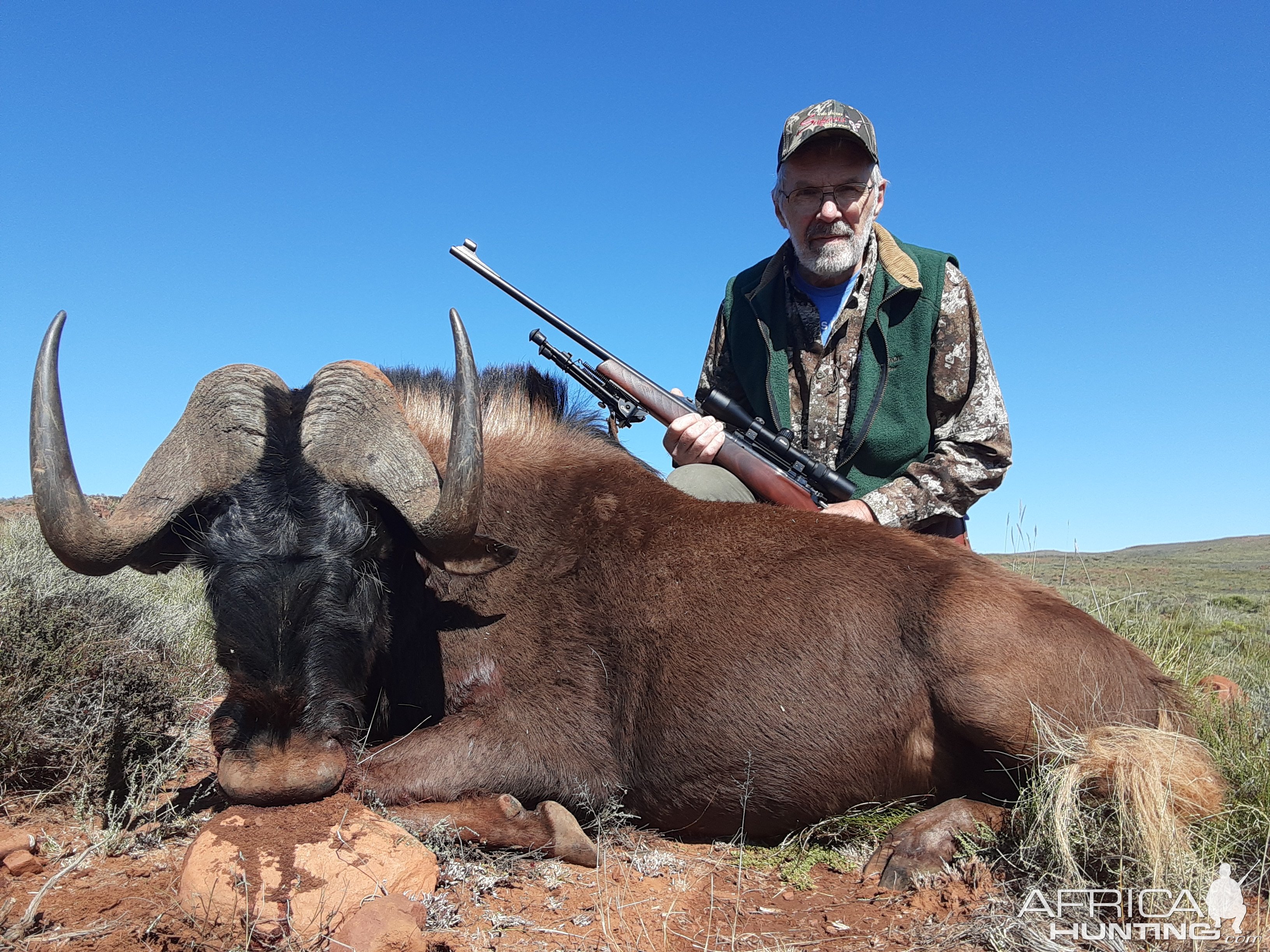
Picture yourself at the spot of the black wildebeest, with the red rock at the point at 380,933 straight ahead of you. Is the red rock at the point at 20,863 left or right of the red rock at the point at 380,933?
right

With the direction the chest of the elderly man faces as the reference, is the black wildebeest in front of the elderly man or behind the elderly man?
in front

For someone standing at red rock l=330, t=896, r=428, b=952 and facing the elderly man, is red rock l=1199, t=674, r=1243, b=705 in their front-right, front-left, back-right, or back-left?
front-right

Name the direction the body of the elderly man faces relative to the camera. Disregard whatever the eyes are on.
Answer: toward the camera

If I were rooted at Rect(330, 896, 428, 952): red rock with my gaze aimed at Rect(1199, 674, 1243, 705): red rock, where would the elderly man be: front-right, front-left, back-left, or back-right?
front-left

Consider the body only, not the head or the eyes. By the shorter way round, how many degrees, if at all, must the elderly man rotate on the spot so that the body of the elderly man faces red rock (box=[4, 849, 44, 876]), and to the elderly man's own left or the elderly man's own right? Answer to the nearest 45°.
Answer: approximately 45° to the elderly man's own right

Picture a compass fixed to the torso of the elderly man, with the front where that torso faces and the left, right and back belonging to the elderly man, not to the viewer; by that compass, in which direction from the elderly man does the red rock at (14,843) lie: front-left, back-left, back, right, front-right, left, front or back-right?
front-right

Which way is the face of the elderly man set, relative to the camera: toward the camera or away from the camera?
toward the camera

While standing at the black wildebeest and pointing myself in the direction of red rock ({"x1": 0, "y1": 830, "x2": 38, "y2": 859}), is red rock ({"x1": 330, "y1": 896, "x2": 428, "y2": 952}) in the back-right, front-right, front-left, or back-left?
front-left

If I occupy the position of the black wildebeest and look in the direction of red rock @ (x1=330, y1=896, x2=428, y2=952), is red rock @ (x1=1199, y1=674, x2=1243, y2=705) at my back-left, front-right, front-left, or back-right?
back-left

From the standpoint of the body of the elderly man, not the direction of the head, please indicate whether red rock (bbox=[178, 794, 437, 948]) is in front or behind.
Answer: in front

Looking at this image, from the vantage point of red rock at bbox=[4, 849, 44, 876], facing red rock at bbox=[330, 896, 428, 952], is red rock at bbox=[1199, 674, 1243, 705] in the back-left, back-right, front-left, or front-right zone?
front-left

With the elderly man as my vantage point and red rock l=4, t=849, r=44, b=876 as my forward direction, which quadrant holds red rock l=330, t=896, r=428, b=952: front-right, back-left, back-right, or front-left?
front-left
